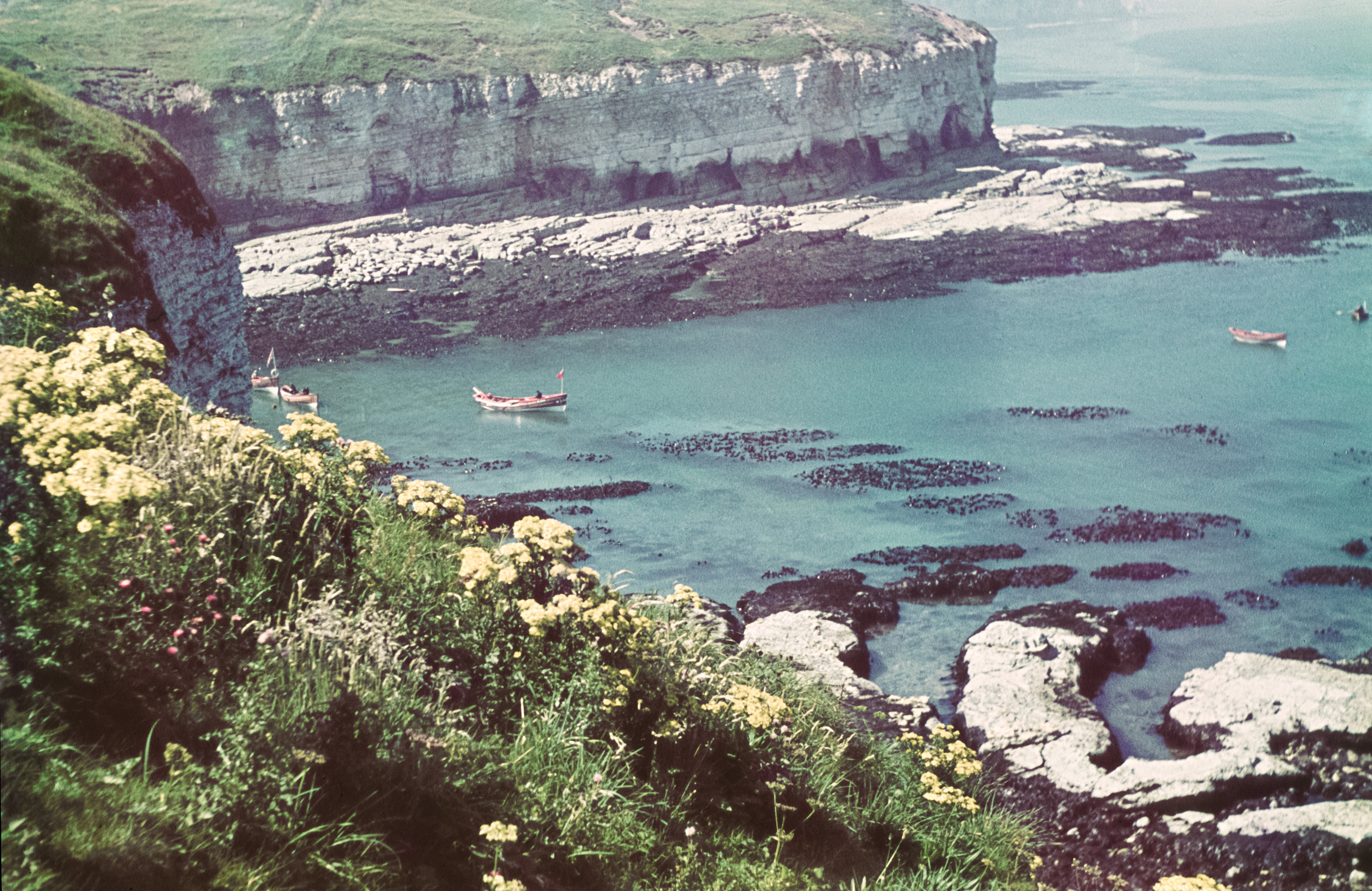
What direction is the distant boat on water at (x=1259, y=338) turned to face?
to the viewer's left

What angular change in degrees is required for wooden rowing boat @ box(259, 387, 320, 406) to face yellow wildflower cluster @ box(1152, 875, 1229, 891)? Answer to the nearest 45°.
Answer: approximately 90° to its left

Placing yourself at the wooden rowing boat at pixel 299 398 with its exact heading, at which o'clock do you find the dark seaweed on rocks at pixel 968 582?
The dark seaweed on rocks is roughly at 8 o'clock from the wooden rowing boat.

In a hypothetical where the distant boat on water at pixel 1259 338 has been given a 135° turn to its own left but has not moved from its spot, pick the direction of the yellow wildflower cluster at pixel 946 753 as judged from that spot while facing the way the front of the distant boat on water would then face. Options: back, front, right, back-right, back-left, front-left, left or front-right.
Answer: front-right

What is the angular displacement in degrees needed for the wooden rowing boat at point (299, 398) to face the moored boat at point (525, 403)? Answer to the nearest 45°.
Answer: approximately 180°
